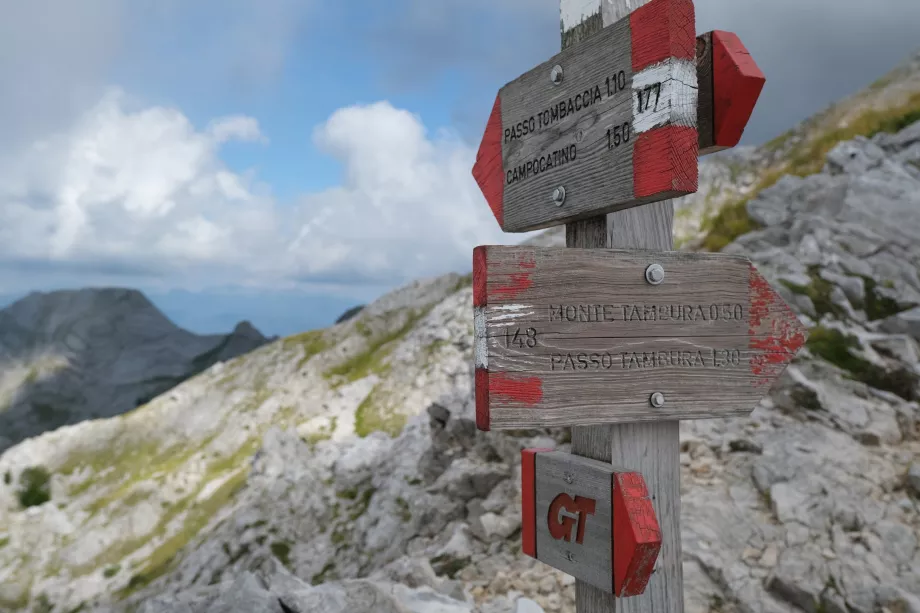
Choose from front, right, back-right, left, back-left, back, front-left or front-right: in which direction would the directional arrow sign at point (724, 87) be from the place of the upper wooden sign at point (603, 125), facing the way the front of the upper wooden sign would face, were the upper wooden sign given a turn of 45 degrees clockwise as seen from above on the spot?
back

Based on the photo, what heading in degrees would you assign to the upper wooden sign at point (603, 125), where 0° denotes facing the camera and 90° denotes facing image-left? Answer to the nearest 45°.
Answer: approximately 45°
